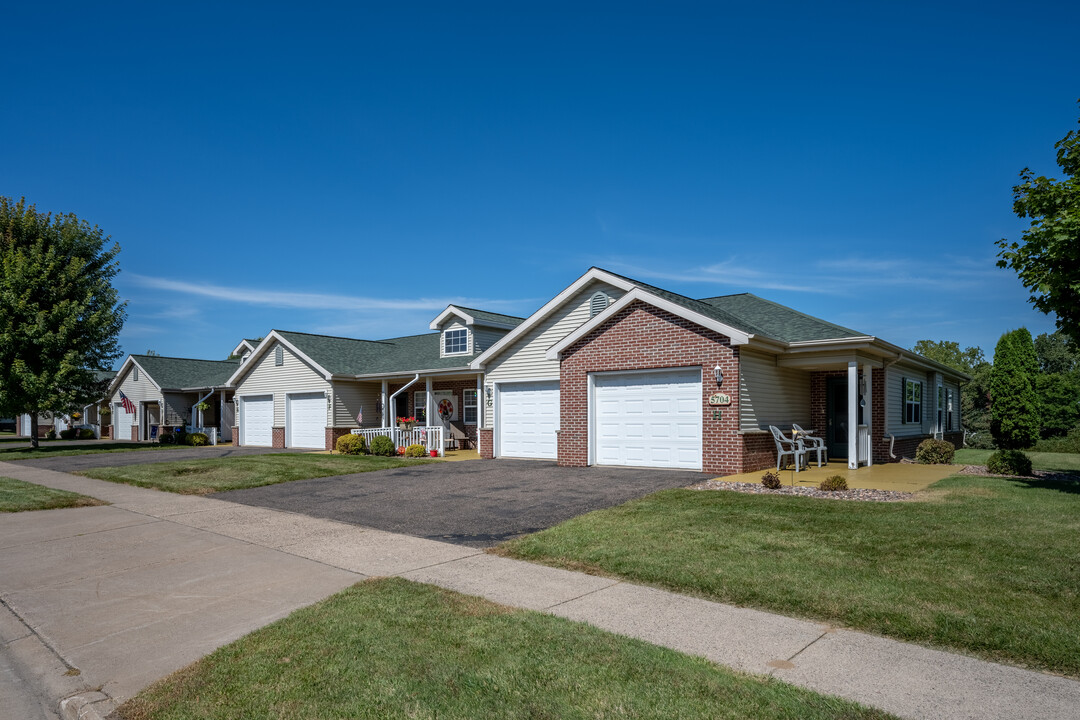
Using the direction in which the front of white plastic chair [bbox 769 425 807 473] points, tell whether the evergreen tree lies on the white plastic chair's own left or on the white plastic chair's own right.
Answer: on the white plastic chair's own left

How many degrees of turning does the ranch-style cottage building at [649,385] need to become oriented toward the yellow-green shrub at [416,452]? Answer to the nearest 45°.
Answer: approximately 90° to its right

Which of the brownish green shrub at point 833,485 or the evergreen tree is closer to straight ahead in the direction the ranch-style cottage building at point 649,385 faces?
the brownish green shrub
